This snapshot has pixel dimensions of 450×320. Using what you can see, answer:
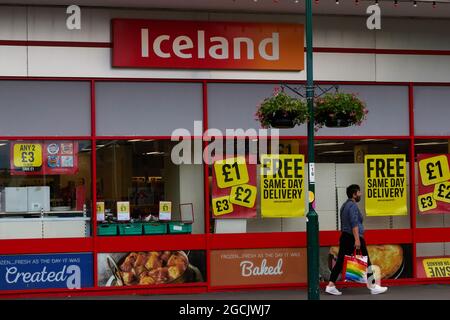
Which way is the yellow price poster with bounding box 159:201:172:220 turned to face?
toward the camera

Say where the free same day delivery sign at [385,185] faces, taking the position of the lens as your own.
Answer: facing the viewer

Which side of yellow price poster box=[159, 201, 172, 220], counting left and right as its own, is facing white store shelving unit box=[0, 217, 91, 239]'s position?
right

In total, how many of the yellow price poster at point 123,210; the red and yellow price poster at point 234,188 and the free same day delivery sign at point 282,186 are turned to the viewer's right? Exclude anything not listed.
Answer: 0

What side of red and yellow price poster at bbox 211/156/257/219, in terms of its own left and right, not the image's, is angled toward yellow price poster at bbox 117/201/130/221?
right

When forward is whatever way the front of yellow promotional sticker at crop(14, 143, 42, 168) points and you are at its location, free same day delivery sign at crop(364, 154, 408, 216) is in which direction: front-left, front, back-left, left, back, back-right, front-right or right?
left

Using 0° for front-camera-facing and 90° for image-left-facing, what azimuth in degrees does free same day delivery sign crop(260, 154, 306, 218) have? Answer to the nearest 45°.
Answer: approximately 0°

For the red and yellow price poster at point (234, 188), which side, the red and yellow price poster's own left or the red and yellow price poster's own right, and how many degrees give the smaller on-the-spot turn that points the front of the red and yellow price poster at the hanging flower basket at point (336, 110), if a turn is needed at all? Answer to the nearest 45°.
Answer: approximately 45° to the red and yellow price poster's own left

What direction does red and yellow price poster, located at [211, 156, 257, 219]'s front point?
toward the camera

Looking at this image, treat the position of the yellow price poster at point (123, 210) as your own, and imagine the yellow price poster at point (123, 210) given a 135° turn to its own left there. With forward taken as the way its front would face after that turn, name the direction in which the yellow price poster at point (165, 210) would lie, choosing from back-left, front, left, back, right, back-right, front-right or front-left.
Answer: front-right

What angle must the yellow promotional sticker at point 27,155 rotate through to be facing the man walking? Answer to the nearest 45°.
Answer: approximately 90° to its left

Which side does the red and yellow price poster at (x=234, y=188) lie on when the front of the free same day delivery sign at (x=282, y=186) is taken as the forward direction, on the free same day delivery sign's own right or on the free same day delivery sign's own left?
on the free same day delivery sign's own right
